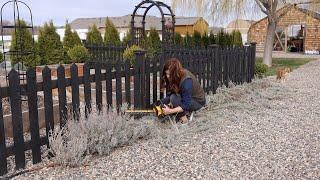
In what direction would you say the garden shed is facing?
toward the camera

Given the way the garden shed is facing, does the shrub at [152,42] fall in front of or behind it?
in front

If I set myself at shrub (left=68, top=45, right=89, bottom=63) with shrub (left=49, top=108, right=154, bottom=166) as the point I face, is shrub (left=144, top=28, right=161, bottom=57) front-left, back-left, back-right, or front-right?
back-left

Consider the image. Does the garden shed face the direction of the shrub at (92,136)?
yes

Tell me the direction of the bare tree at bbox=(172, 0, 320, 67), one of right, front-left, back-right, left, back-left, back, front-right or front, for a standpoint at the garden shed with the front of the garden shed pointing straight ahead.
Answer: front

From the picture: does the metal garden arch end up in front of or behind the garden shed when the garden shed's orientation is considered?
in front
